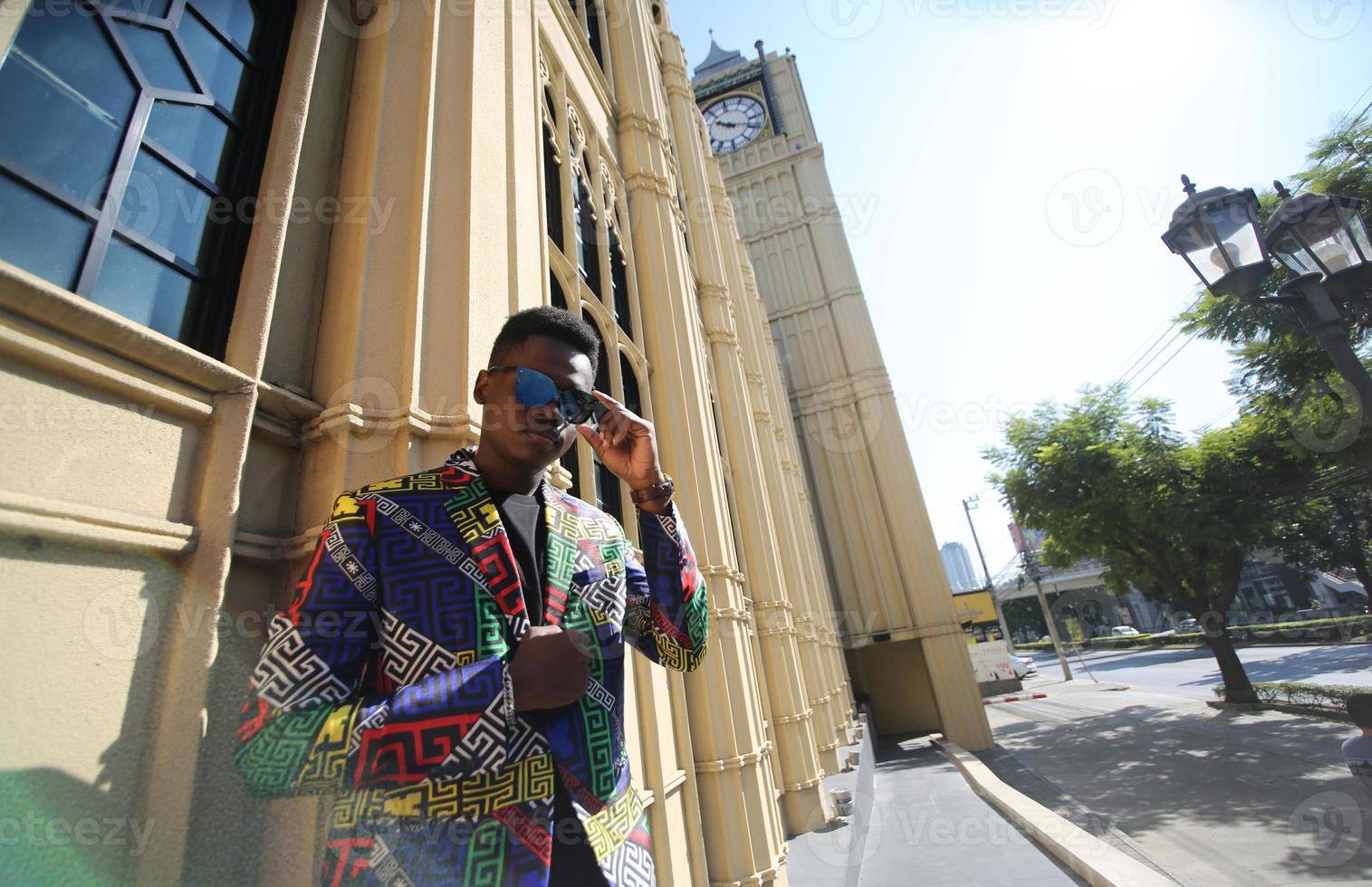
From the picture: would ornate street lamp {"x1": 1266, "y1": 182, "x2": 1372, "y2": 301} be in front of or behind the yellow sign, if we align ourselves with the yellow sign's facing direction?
in front

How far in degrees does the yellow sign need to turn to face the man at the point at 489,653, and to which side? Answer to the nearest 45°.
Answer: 0° — it already faces them

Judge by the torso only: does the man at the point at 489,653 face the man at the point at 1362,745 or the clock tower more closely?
the man

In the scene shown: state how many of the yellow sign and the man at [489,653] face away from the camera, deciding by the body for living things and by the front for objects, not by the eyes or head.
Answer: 0

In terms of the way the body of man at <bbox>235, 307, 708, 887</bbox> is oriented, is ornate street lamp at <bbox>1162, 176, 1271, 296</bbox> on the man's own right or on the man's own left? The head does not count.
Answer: on the man's own left

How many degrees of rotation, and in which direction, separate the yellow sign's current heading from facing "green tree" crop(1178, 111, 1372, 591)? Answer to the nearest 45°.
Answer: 0° — it already faces it

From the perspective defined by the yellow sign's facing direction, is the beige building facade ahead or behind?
ahead

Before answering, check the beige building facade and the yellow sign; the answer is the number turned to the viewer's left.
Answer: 0

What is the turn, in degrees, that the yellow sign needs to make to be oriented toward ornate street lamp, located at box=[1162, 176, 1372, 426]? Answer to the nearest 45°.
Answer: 0° — it already faces it

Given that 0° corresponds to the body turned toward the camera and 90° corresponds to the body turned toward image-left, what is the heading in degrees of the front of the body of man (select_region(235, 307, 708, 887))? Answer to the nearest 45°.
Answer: approximately 315°

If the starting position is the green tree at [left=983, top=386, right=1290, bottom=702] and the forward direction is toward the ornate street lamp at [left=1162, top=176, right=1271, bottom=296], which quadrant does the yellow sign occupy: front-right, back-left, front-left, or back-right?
back-right

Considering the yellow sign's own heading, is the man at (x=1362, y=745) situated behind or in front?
in front

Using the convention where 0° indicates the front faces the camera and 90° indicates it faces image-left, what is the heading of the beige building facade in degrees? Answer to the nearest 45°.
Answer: approximately 315°

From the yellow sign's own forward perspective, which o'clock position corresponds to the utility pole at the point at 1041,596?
The utility pole is roughly at 9 o'clock from the yellow sign.

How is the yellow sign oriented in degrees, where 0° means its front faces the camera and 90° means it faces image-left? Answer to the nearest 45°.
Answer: approximately 0°

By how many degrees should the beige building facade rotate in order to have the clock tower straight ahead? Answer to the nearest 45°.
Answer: approximately 90° to its left
